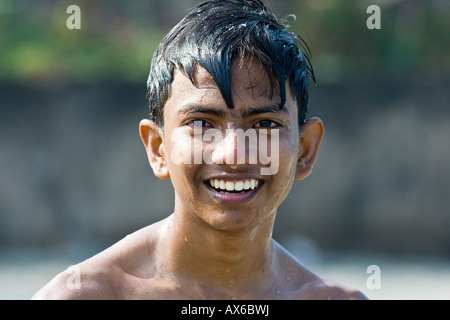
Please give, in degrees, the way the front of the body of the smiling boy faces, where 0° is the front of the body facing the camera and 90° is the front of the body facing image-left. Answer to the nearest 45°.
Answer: approximately 0°
